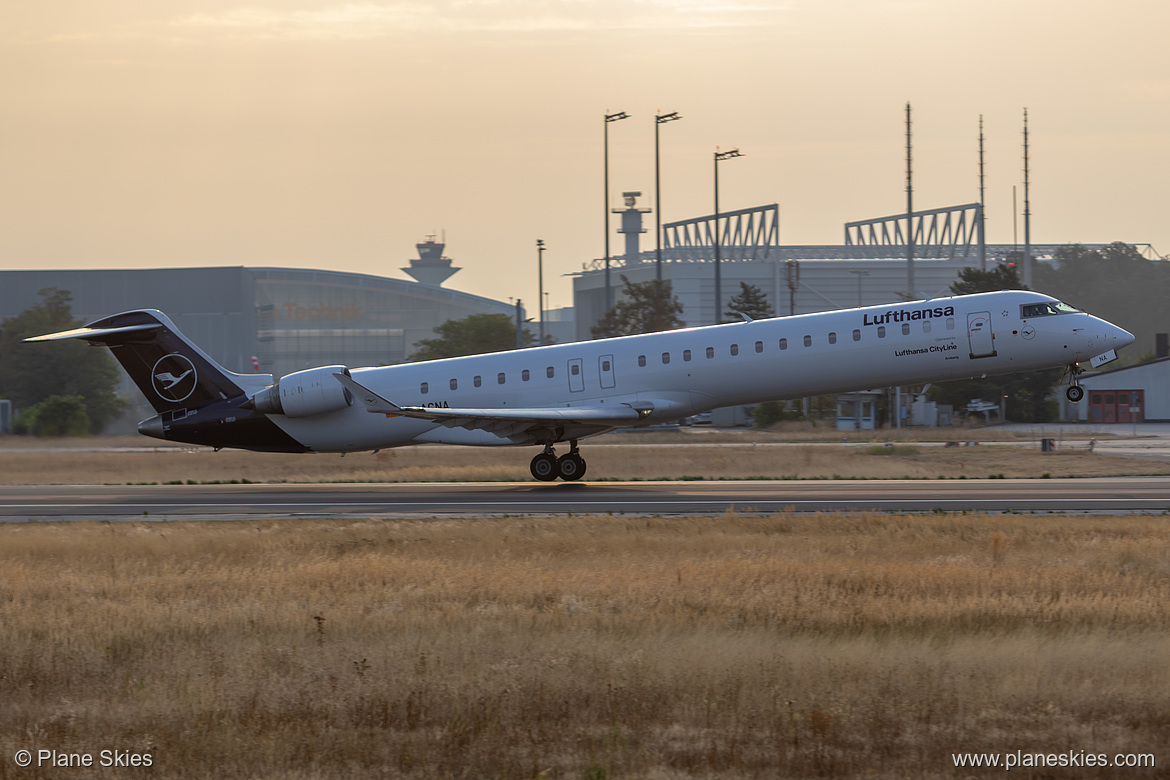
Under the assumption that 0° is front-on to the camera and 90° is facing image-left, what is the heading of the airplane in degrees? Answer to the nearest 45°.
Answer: approximately 270°
